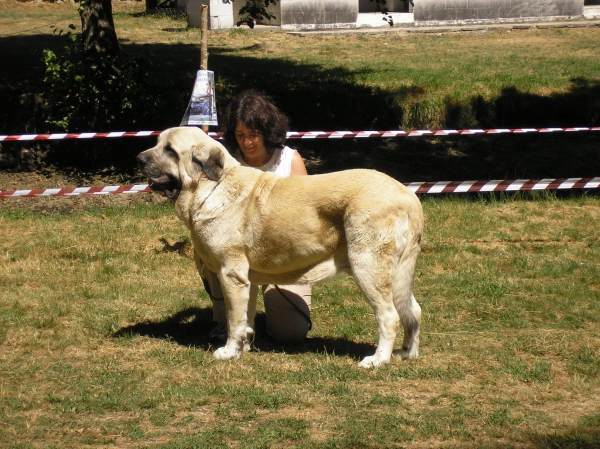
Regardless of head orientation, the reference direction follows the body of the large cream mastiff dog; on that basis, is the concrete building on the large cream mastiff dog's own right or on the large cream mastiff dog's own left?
on the large cream mastiff dog's own right

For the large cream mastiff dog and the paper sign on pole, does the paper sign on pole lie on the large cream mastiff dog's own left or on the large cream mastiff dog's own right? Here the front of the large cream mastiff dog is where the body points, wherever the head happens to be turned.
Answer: on the large cream mastiff dog's own right

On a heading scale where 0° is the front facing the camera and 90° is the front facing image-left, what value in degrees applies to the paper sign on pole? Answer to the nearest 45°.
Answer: approximately 0°

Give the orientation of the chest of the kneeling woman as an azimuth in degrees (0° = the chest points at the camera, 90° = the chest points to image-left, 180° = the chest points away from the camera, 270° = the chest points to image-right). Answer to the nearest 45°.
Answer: approximately 45°

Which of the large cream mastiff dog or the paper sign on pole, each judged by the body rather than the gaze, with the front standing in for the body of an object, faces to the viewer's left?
the large cream mastiff dog

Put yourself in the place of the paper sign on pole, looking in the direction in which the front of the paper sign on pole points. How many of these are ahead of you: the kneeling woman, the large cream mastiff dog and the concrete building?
2

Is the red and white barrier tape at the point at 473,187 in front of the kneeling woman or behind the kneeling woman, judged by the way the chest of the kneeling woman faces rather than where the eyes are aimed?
behind

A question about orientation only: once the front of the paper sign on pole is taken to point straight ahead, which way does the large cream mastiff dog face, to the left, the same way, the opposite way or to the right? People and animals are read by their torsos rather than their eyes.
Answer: to the right

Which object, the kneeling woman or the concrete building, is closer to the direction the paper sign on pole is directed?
the kneeling woman

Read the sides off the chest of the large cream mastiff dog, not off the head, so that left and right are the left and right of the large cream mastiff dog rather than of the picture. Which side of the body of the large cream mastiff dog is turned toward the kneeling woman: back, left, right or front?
right

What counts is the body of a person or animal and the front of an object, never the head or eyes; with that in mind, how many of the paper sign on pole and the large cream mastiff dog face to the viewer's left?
1

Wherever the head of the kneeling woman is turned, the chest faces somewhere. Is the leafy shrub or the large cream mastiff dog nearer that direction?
the large cream mastiff dog

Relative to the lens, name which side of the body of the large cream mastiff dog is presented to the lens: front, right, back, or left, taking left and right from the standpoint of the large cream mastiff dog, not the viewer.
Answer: left
